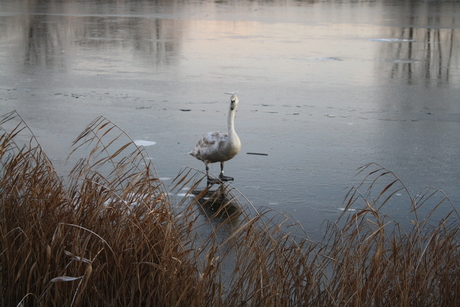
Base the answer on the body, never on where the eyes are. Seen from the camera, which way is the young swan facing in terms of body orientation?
to the viewer's right
